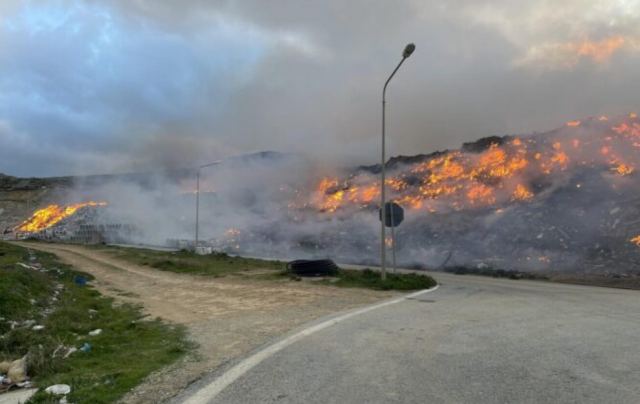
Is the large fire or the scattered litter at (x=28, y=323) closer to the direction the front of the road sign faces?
the large fire

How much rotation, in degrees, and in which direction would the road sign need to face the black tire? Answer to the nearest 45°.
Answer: approximately 45° to its left

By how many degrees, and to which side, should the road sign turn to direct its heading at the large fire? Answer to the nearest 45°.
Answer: approximately 45° to its right

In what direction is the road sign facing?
away from the camera

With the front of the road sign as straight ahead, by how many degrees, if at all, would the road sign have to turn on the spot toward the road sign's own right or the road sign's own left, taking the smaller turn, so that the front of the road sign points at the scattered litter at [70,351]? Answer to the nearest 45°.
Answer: approximately 135° to the road sign's own left

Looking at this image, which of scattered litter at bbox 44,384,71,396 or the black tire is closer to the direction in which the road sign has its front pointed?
the black tire

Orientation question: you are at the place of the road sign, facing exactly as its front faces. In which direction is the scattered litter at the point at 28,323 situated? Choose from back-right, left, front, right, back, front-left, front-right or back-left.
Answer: back-left

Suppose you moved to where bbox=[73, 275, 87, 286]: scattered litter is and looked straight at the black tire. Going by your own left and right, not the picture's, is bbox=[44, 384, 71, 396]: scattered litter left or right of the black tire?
right

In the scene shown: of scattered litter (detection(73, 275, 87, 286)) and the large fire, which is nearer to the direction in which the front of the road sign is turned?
the large fire
